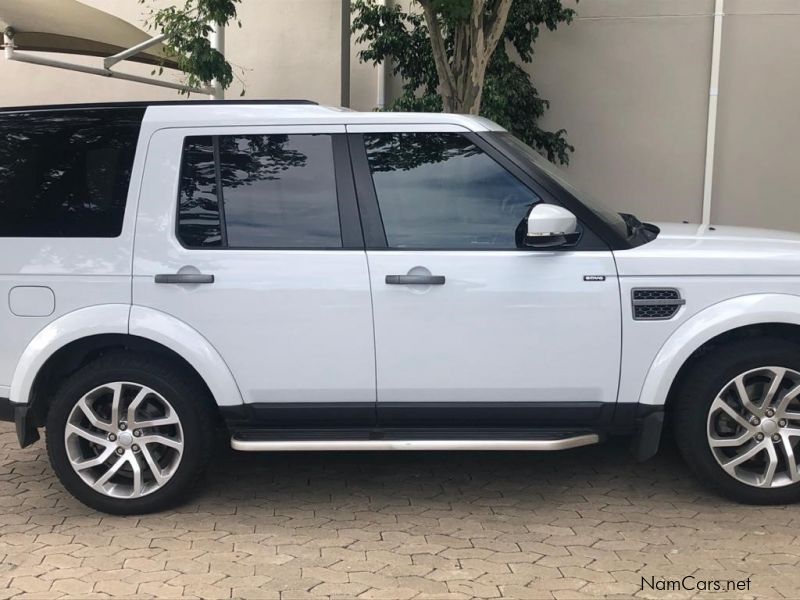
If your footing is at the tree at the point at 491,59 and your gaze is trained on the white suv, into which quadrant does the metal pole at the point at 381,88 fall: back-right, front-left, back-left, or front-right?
back-right

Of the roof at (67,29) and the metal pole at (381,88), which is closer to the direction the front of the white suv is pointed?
the metal pole

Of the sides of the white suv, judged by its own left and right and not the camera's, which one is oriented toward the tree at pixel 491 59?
left

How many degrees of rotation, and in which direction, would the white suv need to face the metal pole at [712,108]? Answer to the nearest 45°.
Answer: approximately 45° to its left

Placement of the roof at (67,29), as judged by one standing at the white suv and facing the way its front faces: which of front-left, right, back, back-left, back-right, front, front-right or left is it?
back-left

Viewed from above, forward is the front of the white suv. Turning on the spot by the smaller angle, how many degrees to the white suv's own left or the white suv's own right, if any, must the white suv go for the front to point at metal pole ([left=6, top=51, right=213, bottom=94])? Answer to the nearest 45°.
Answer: approximately 135° to the white suv's own left

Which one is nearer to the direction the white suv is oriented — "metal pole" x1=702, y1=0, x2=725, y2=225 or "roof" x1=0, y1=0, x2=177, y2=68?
the metal pole

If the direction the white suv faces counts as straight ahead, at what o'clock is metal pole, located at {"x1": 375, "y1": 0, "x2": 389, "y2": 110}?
The metal pole is roughly at 9 o'clock from the white suv.

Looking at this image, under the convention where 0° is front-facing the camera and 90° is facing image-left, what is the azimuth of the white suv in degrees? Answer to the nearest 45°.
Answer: approximately 270°
